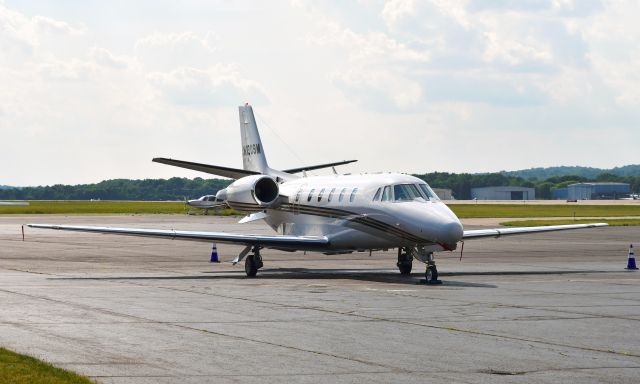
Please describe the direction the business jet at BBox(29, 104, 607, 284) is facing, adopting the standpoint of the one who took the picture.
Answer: facing the viewer and to the right of the viewer
